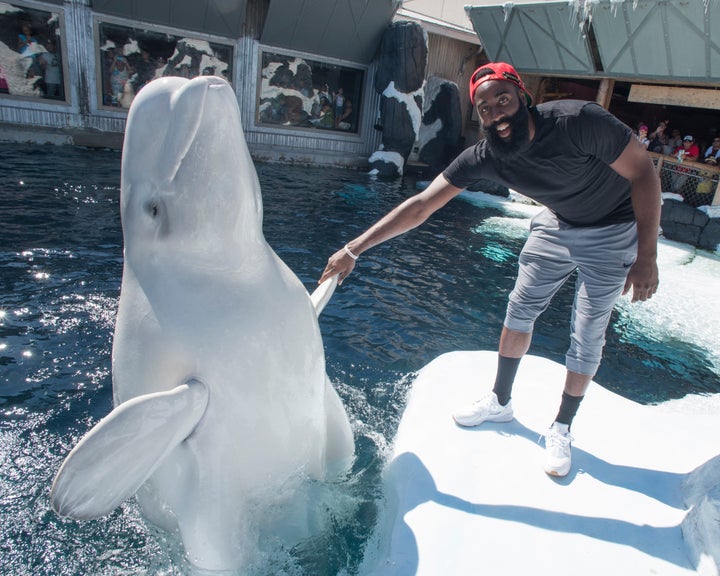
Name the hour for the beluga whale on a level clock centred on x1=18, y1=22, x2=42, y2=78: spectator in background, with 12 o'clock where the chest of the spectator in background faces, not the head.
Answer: The beluga whale is roughly at 12 o'clock from the spectator in background.

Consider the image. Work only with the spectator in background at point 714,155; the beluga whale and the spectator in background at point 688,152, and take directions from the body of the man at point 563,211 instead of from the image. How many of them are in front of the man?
1

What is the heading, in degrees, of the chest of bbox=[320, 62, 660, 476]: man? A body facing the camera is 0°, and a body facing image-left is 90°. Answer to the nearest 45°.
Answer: approximately 45°

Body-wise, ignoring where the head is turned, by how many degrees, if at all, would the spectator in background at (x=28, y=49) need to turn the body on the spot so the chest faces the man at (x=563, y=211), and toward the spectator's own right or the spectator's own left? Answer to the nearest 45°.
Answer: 0° — they already face them

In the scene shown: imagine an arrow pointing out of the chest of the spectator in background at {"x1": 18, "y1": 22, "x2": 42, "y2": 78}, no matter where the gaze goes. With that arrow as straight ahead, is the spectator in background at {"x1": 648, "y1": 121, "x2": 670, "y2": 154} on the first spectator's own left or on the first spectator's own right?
on the first spectator's own left

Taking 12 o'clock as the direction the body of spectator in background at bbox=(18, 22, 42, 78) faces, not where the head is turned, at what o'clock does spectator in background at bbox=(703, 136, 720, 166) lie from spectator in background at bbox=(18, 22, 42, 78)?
spectator in background at bbox=(703, 136, 720, 166) is roughly at 10 o'clock from spectator in background at bbox=(18, 22, 42, 78).

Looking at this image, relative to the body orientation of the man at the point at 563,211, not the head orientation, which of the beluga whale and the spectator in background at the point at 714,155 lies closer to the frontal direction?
the beluga whale

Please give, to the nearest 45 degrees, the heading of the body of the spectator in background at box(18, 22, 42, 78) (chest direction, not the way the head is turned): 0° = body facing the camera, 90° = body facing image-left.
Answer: approximately 0°

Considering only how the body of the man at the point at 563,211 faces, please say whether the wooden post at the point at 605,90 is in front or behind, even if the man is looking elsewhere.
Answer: behind
